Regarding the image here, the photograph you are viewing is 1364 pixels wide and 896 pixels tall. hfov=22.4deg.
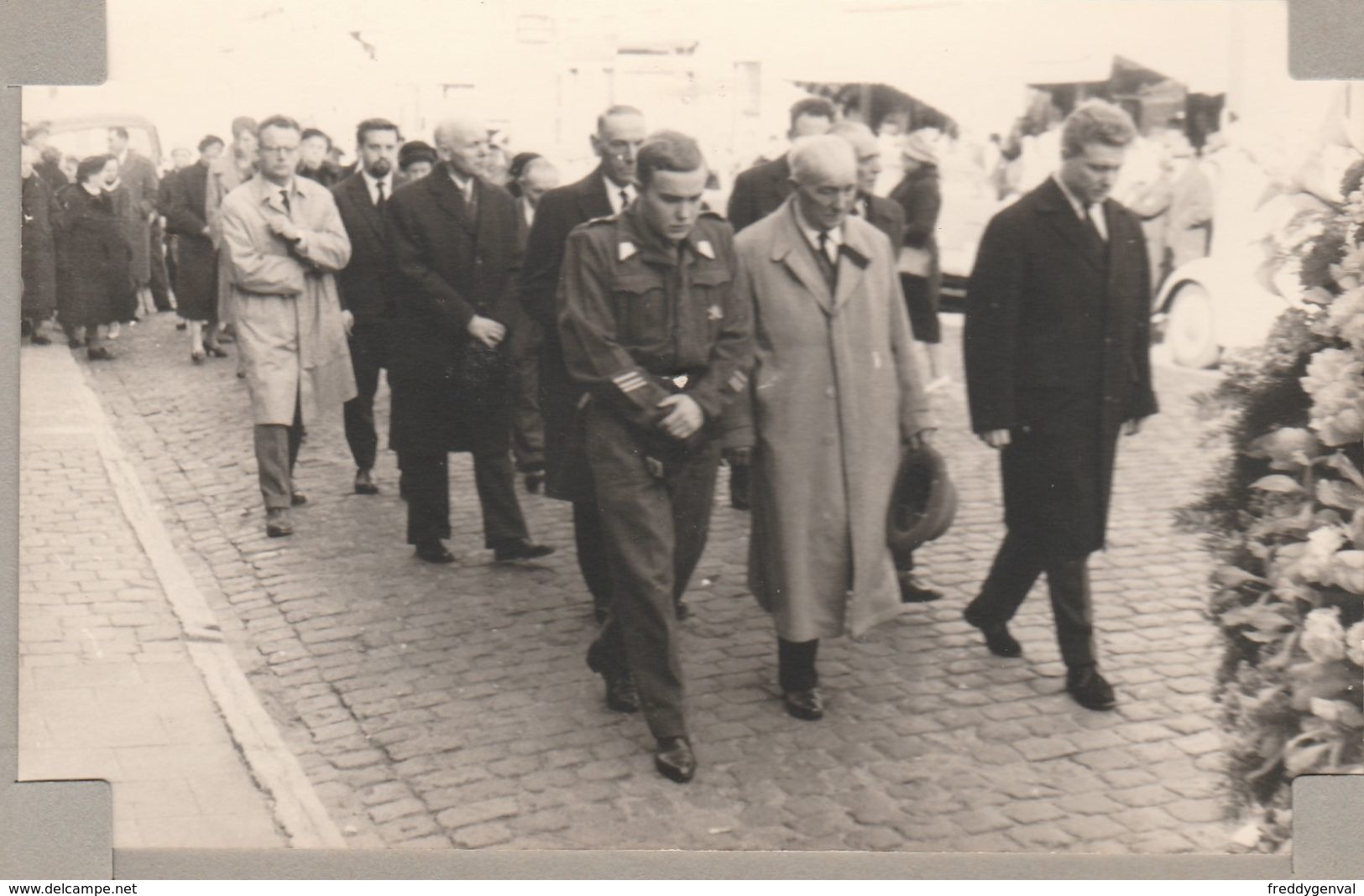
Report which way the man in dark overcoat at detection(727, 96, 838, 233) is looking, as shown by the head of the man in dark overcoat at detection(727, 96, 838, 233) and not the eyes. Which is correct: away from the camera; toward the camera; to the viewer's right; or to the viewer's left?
toward the camera

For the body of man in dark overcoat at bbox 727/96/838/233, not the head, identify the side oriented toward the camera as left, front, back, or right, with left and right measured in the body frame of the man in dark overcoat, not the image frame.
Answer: front

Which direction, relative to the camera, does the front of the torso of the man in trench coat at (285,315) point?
toward the camera

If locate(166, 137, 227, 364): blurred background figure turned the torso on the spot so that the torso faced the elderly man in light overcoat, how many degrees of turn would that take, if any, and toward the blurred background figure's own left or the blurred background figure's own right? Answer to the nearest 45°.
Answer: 0° — they already face them

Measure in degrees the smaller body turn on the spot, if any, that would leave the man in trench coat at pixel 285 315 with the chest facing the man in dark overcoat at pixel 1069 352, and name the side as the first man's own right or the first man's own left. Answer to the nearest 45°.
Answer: approximately 45° to the first man's own left

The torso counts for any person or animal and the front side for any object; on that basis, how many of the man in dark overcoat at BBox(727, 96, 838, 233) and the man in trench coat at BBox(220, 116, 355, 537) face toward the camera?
2

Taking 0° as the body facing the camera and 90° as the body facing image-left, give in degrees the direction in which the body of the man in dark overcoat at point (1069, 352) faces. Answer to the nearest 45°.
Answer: approximately 315°

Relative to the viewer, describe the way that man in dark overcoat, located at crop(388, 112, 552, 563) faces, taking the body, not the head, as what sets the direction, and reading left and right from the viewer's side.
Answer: facing the viewer and to the right of the viewer

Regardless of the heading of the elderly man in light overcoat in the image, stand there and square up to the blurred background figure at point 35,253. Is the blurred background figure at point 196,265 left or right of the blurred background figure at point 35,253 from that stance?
right

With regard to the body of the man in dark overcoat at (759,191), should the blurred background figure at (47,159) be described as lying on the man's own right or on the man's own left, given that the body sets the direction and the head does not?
on the man's own right

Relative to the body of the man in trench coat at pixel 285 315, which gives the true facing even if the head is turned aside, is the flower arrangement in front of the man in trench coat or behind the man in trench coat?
in front
